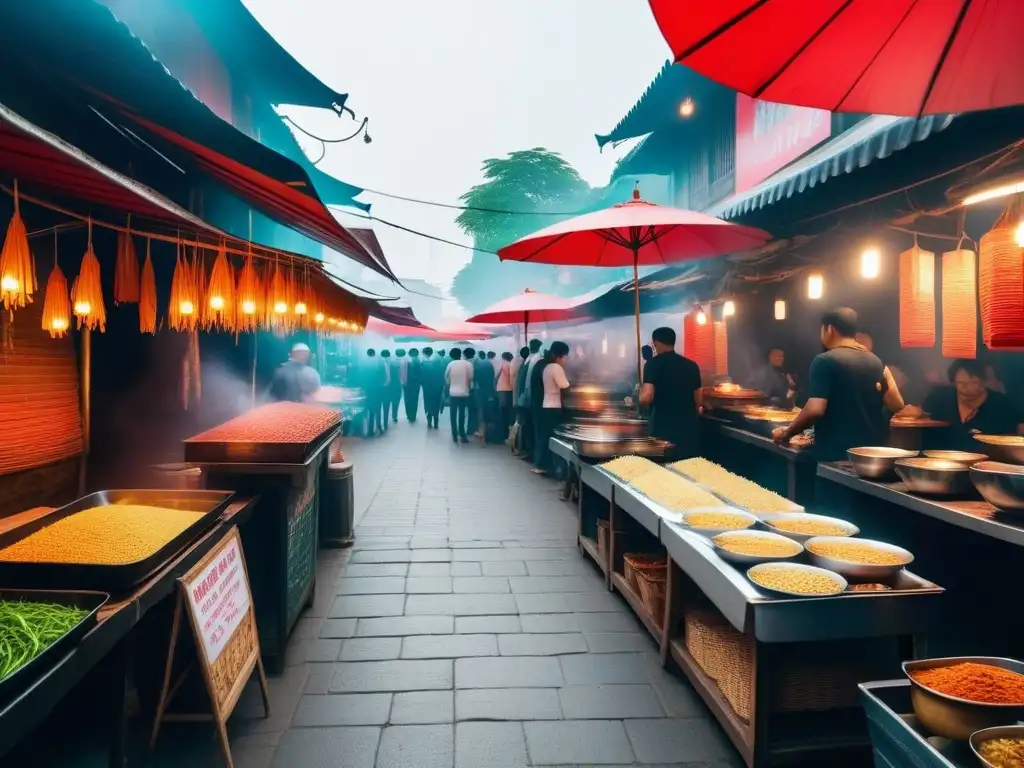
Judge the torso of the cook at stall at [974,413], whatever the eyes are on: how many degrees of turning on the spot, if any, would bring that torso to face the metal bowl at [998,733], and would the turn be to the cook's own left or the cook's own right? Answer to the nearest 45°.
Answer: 0° — they already face it

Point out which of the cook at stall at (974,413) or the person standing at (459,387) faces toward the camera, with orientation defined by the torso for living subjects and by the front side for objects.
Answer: the cook at stall

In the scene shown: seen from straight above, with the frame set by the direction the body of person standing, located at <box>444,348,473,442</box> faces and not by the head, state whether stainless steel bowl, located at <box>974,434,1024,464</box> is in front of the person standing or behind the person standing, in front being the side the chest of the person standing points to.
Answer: behind

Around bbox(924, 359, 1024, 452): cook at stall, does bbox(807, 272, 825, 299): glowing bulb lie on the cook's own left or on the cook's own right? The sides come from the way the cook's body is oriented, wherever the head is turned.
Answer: on the cook's own right

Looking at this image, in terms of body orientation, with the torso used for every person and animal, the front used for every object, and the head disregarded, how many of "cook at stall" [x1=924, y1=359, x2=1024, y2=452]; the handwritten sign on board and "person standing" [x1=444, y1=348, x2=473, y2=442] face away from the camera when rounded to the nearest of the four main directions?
1

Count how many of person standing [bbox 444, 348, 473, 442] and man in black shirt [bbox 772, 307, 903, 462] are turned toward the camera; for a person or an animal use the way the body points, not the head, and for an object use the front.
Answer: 0

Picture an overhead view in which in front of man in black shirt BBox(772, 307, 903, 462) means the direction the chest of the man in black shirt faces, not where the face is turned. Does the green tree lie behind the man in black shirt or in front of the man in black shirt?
in front

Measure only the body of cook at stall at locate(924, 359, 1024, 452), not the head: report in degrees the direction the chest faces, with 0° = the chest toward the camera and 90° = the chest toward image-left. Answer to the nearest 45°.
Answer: approximately 0°

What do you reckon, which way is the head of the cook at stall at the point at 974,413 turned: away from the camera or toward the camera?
toward the camera

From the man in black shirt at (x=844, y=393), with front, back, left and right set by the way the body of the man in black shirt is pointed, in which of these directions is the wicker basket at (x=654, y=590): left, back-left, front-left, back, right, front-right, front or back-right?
left

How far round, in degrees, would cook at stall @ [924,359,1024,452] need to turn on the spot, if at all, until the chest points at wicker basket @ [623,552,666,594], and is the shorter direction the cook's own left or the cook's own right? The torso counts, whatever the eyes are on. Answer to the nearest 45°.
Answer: approximately 45° to the cook's own right

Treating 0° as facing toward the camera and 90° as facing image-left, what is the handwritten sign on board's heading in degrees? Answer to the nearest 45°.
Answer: approximately 315°

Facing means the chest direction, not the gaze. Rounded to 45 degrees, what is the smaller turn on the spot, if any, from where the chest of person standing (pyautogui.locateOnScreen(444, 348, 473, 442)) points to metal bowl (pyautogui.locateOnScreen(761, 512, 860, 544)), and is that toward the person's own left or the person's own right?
approximately 180°

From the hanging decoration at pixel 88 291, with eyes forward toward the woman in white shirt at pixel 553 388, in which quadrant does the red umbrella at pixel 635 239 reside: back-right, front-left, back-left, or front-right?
front-right

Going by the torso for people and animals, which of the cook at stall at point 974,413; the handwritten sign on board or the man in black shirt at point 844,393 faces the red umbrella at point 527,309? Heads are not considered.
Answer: the man in black shirt

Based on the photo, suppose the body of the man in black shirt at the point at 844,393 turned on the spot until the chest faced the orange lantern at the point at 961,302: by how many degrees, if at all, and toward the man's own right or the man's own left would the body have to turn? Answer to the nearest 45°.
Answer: approximately 135° to the man's own right

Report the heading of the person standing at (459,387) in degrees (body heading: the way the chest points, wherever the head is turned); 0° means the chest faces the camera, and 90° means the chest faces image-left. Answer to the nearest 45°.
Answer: approximately 180°

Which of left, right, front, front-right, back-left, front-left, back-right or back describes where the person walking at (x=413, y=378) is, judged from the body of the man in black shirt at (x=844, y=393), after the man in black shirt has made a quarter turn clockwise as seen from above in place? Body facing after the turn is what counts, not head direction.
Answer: left

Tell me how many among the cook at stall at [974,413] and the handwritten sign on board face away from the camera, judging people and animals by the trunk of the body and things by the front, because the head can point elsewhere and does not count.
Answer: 0
